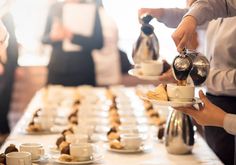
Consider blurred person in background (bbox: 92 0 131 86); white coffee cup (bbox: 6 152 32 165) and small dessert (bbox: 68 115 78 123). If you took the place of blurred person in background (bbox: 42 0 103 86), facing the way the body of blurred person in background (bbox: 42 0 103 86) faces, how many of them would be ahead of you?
2

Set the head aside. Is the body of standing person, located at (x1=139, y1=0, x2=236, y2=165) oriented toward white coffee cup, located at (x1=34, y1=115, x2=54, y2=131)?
yes

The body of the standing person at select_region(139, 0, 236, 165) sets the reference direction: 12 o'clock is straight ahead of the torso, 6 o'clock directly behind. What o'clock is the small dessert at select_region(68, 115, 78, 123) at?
The small dessert is roughly at 12 o'clock from the standing person.

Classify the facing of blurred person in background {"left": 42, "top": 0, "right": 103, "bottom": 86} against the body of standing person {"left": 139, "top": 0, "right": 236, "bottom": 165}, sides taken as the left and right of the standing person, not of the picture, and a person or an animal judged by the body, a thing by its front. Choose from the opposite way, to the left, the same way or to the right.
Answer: to the left

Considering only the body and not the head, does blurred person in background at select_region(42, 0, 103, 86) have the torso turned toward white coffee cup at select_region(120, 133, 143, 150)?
yes

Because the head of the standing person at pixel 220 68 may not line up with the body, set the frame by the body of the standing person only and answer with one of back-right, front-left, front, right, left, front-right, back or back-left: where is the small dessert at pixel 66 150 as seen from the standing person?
front-left

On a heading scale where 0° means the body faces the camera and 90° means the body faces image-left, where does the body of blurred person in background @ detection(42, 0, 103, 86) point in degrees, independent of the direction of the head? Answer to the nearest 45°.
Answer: approximately 0°

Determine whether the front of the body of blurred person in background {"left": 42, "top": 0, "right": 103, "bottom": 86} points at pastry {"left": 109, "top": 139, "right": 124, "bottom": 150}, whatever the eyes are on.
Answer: yes

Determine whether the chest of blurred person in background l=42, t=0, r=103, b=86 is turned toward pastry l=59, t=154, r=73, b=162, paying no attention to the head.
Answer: yes

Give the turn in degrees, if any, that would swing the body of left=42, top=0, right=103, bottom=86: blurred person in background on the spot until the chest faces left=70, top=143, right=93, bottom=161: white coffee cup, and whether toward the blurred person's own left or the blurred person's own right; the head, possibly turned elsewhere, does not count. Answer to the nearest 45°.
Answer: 0° — they already face it

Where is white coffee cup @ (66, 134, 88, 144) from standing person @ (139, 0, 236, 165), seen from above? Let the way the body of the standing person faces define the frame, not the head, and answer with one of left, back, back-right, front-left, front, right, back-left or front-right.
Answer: front-left

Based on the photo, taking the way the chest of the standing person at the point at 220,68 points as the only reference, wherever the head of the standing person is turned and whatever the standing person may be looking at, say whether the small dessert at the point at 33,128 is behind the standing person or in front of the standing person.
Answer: in front

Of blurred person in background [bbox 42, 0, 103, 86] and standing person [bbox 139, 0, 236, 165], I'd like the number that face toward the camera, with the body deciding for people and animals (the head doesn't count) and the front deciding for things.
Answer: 1

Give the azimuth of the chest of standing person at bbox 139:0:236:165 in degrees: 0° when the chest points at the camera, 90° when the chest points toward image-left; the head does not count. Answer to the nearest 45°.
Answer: approximately 90°

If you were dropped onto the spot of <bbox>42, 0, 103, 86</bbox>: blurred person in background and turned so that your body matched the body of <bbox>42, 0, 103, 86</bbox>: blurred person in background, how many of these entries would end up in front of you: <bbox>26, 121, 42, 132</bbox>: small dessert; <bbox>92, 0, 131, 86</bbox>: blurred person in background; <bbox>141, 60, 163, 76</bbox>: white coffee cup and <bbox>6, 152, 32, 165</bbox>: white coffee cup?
3

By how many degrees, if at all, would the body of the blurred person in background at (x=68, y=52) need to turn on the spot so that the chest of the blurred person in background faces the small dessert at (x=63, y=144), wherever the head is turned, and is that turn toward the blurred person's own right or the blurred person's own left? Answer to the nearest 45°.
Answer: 0° — they already face it
